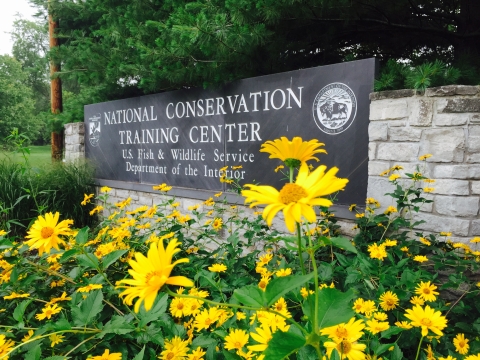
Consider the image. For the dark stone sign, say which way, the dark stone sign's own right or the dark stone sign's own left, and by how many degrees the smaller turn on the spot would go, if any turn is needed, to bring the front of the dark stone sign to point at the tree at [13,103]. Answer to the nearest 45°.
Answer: approximately 90° to the dark stone sign's own right

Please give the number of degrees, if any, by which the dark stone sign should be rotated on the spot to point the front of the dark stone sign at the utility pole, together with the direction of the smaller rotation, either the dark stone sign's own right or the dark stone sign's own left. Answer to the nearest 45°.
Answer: approximately 90° to the dark stone sign's own right

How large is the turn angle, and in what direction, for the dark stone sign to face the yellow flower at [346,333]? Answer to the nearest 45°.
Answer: approximately 45° to its left

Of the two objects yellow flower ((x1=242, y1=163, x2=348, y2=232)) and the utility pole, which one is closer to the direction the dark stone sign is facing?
the yellow flower

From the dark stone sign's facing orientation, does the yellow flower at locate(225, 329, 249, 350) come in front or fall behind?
in front

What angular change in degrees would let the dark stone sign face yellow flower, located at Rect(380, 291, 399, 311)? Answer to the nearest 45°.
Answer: approximately 45° to its left

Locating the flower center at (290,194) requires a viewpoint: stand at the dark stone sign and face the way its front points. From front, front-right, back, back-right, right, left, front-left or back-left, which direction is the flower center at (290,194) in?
front-left

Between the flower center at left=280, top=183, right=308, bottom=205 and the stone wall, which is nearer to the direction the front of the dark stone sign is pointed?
the flower center

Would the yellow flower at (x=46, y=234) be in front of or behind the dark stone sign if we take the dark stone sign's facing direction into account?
in front
